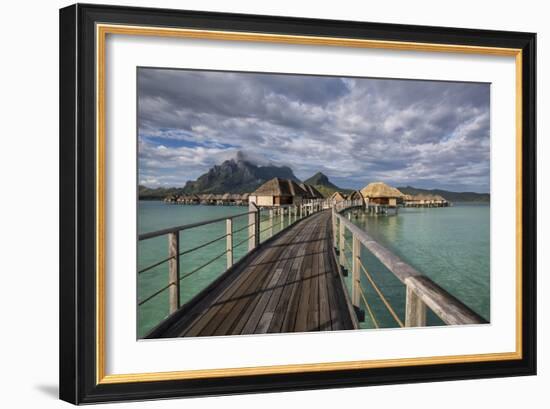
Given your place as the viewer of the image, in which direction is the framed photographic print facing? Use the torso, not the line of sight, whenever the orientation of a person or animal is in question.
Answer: facing the viewer and to the right of the viewer
